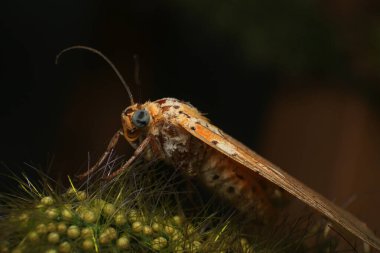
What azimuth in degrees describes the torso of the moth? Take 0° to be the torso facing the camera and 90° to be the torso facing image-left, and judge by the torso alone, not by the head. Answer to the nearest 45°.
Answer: approximately 90°
